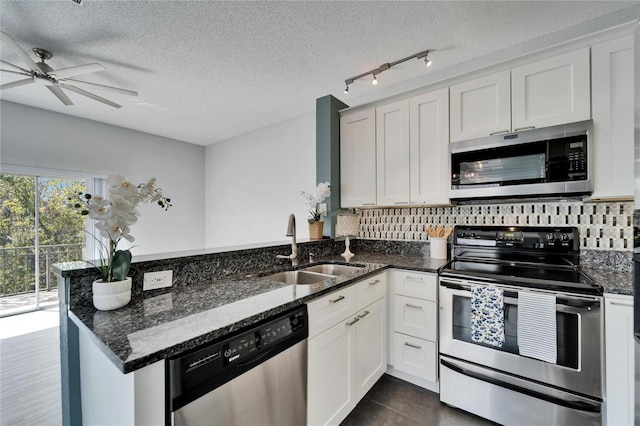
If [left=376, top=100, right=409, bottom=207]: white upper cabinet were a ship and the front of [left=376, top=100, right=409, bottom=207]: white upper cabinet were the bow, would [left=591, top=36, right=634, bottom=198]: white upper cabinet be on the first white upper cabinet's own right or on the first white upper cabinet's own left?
on the first white upper cabinet's own left

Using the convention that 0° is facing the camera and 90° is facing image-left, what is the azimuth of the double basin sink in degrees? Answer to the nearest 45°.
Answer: approximately 315°

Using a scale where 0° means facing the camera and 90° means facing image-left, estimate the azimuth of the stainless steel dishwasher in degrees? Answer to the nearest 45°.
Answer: approximately 315°

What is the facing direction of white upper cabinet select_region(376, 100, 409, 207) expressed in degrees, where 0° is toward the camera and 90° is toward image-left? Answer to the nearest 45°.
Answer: approximately 45°

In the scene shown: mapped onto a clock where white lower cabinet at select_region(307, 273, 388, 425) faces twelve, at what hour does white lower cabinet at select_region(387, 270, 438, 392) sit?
white lower cabinet at select_region(387, 270, 438, 392) is roughly at 9 o'clock from white lower cabinet at select_region(307, 273, 388, 425).

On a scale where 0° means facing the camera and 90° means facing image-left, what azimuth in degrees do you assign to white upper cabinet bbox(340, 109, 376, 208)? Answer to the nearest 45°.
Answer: approximately 45°
